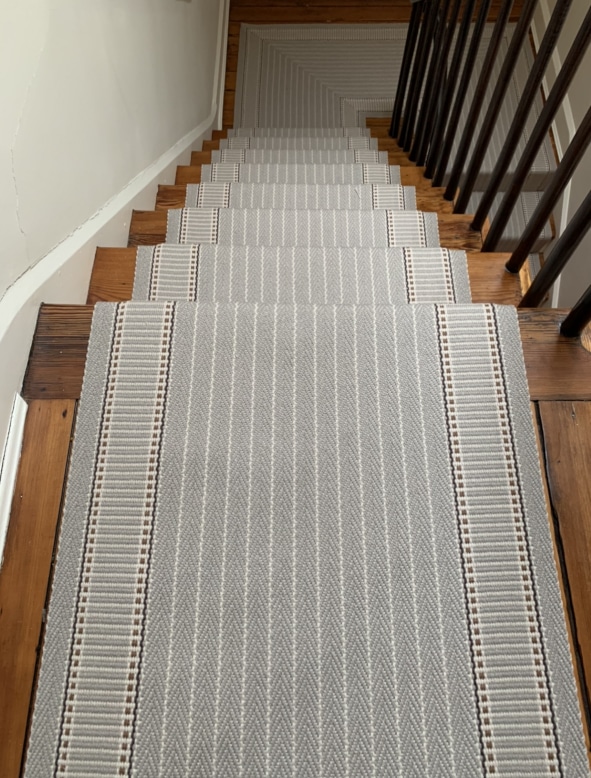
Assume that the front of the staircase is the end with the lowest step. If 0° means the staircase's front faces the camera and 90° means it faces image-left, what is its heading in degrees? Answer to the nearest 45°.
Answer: approximately 180°
